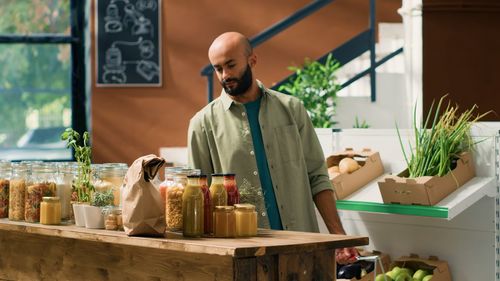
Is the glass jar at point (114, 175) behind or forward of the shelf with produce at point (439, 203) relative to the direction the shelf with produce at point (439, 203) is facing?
forward

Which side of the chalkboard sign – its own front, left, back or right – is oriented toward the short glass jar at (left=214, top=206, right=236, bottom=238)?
front

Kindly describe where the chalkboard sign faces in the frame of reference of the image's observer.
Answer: facing the viewer

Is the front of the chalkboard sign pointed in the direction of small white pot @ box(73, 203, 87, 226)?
yes

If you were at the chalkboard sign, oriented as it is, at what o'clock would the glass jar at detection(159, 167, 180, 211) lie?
The glass jar is roughly at 12 o'clock from the chalkboard sign.

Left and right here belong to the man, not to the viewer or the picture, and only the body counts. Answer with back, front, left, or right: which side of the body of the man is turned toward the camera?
front

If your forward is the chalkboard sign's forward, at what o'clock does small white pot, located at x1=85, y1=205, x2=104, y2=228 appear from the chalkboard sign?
The small white pot is roughly at 12 o'clock from the chalkboard sign.

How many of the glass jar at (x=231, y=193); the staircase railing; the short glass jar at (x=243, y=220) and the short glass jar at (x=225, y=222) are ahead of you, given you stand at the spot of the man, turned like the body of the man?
3

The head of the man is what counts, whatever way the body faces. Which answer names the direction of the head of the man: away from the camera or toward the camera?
toward the camera

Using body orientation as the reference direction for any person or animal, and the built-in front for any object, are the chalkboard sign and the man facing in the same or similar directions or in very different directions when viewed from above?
same or similar directions

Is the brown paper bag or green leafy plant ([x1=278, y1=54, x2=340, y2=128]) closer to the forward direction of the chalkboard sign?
the brown paper bag

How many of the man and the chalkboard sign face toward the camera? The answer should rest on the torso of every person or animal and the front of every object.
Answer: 2

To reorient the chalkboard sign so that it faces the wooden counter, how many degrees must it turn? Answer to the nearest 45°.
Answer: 0° — it already faces it

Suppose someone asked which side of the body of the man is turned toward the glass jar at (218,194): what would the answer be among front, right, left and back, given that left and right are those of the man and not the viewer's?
front
